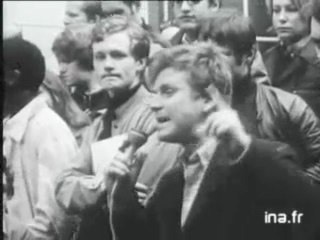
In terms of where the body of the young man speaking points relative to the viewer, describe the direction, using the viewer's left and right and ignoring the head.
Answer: facing the viewer and to the left of the viewer

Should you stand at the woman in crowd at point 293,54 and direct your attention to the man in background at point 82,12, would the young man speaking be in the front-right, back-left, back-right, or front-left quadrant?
front-left

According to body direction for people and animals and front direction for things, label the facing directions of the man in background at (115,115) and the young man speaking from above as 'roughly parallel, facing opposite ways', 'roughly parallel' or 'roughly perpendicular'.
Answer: roughly parallel

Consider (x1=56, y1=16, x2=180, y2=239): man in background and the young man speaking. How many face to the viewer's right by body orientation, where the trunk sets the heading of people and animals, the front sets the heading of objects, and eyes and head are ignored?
0
